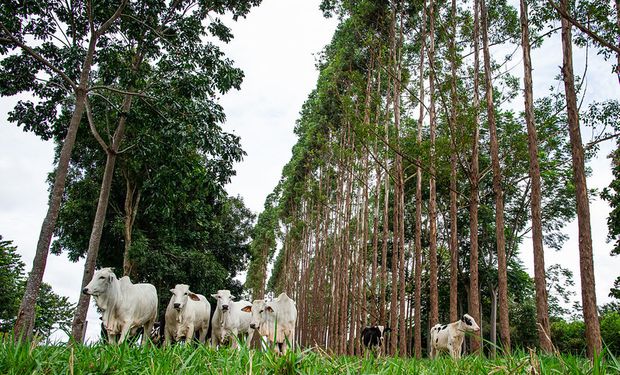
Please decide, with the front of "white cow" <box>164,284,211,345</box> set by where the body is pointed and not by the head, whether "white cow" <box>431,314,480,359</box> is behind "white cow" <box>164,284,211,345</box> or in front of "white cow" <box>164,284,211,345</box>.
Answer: behind

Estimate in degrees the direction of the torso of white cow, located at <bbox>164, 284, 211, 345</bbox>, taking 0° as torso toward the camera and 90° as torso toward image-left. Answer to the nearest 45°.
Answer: approximately 45°

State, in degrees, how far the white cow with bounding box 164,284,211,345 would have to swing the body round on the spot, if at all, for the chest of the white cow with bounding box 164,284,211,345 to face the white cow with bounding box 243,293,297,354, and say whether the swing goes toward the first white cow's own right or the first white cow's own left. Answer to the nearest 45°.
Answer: approximately 135° to the first white cow's own left

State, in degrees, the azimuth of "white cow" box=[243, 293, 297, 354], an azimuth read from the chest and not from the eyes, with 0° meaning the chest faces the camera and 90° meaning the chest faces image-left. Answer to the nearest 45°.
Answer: approximately 45°

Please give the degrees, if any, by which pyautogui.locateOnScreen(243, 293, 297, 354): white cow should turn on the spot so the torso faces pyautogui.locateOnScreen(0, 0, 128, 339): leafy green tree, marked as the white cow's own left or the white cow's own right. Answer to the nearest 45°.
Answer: approximately 45° to the white cow's own right

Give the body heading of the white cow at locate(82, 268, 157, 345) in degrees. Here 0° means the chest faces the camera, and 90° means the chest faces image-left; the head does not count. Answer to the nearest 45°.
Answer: approximately 45°
